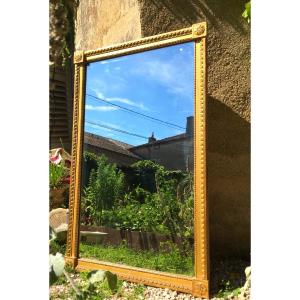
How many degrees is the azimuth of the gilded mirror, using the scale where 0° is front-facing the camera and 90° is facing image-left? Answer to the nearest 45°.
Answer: approximately 45°

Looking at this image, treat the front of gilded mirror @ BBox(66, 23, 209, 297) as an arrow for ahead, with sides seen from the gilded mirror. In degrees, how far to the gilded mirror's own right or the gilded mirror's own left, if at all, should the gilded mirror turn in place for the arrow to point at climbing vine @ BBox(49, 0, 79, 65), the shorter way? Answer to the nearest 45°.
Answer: approximately 90° to the gilded mirror's own right
